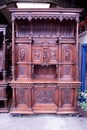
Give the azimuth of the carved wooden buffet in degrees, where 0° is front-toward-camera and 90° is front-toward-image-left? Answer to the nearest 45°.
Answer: approximately 0°
